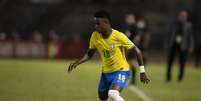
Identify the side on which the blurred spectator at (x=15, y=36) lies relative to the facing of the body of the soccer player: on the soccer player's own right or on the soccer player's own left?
on the soccer player's own right

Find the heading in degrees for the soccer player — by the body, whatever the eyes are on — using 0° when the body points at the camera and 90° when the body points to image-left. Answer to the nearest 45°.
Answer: approximately 45°

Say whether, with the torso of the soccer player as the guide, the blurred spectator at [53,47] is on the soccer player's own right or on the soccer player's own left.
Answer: on the soccer player's own right

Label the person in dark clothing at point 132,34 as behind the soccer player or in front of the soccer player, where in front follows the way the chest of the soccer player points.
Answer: behind

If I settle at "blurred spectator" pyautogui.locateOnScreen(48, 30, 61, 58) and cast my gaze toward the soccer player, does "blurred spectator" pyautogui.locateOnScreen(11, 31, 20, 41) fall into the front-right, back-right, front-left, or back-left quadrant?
back-right

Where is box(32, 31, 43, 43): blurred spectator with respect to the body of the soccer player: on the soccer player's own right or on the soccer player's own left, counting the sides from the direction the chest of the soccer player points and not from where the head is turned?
on the soccer player's own right

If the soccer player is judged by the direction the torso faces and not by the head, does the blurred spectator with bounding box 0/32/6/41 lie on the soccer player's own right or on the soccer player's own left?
on the soccer player's own right
